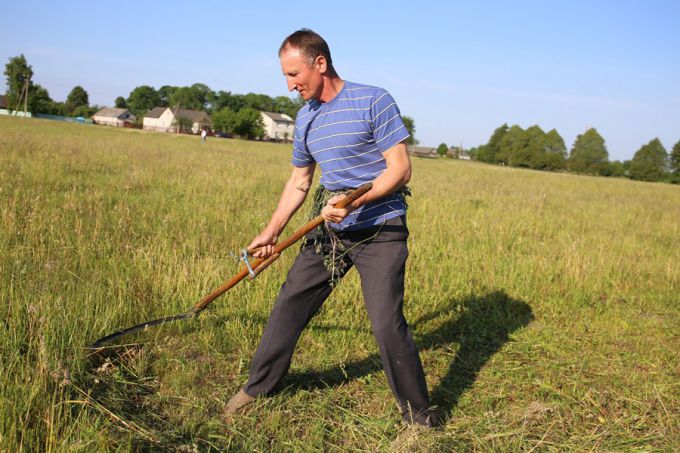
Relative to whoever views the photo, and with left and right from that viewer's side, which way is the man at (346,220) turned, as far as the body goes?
facing the viewer and to the left of the viewer
